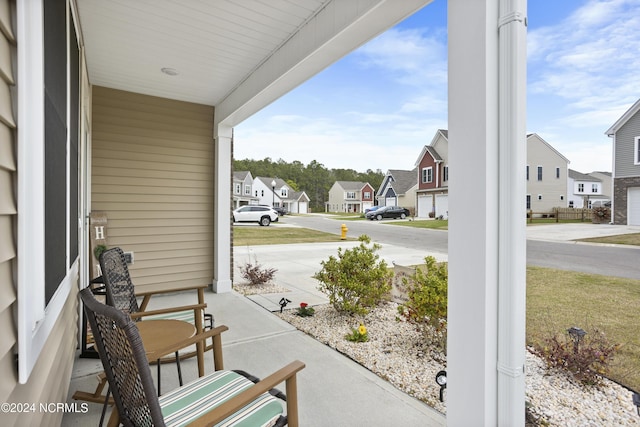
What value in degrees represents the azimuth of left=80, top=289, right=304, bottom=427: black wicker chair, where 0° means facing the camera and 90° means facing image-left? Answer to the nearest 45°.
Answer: approximately 225°

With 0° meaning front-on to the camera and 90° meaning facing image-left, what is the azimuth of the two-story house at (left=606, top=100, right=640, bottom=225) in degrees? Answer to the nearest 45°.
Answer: approximately 0°

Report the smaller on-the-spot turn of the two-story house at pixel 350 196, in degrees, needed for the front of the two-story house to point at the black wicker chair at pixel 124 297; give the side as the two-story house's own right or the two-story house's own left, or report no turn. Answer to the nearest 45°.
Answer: approximately 45° to the two-story house's own right

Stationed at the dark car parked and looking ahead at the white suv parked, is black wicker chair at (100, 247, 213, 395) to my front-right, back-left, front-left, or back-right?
front-left

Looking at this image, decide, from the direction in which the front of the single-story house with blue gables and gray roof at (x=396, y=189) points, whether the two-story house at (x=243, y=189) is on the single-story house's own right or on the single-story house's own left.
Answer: on the single-story house's own right

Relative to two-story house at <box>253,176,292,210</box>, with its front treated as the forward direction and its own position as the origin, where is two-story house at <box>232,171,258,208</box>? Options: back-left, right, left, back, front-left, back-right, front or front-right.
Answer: right

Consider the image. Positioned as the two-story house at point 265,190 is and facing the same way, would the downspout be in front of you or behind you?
in front

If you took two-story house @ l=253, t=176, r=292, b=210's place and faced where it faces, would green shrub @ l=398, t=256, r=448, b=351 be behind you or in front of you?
in front

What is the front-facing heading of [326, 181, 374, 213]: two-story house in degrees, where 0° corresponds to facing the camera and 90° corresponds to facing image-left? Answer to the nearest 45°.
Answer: approximately 315°

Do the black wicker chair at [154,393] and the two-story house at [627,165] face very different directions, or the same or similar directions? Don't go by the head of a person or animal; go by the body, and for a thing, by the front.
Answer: very different directions

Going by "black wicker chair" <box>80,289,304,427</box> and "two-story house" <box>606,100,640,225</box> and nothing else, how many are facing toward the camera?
1

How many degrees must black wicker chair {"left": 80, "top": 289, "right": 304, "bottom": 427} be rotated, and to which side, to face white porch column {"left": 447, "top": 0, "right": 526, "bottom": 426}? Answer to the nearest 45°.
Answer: approximately 45° to its right
